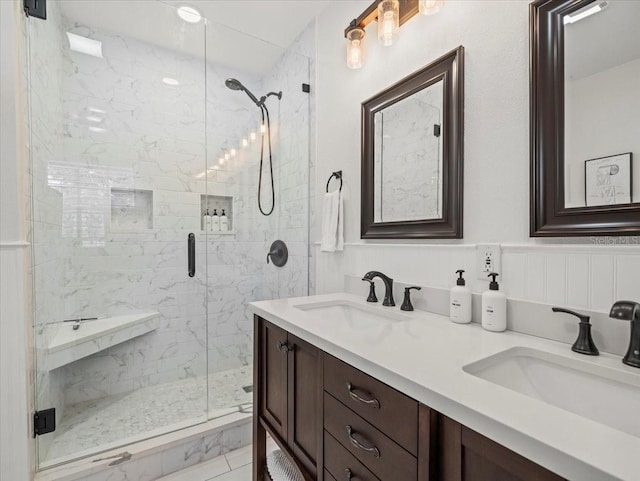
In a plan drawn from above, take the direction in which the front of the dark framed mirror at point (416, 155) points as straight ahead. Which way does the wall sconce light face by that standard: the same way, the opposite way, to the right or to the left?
the same way

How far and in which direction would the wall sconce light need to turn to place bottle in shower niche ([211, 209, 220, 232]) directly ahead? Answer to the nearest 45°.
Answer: approximately 90° to its right

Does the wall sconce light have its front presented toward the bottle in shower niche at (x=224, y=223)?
no

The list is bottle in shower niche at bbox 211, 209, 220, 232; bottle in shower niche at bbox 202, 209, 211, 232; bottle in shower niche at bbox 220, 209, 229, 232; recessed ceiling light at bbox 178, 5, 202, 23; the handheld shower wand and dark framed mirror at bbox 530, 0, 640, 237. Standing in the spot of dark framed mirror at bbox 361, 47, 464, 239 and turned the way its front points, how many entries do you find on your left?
1

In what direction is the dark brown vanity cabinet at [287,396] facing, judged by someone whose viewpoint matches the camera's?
facing the viewer and to the left of the viewer

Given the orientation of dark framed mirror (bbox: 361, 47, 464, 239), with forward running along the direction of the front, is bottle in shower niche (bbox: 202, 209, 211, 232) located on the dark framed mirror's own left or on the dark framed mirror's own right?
on the dark framed mirror's own right

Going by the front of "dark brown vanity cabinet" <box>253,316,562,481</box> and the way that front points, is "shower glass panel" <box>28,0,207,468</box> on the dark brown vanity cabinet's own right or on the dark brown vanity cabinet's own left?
on the dark brown vanity cabinet's own right

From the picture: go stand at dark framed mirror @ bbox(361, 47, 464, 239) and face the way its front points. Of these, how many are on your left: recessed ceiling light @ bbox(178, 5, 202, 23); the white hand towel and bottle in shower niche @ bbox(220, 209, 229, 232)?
0

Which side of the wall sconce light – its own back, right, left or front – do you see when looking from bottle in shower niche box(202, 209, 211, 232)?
right

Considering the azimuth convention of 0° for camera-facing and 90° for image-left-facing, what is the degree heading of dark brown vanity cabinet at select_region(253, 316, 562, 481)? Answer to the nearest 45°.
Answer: approximately 45°

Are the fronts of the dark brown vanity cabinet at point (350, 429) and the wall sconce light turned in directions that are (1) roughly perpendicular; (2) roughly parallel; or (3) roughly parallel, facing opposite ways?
roughly parallel

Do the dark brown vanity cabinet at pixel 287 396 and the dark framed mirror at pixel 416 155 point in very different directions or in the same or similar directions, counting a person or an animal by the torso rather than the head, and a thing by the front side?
same or similar directions

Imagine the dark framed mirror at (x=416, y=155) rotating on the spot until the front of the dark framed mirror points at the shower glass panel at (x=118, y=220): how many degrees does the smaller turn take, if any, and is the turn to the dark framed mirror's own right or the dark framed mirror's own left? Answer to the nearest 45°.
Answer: approximately 45° to the dark framed mirror's own right
